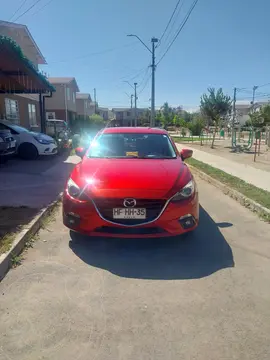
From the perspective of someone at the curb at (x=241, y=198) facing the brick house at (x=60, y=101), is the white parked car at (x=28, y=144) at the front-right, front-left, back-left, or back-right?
front-left

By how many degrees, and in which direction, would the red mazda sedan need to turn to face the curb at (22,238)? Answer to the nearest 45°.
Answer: approximately 90° to its right

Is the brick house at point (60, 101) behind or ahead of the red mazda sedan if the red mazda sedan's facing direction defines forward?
behind

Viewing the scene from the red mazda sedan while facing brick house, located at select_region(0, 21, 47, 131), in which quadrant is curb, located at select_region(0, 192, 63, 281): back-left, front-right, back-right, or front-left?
back-left

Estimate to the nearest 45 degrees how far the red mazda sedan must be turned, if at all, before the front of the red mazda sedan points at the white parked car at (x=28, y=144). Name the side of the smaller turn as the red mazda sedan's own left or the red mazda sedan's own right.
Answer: approximately 135° to the red mazda sedan's own right

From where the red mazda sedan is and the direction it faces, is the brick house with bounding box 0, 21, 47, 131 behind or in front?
behind

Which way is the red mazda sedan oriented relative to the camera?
toward the camera

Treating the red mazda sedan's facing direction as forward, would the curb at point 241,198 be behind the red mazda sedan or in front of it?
behind
